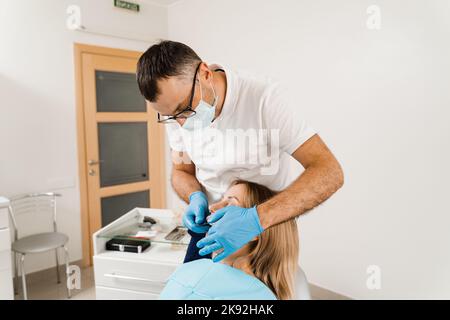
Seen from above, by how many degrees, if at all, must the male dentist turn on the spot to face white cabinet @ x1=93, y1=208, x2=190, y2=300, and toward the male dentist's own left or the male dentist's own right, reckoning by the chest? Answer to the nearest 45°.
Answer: approximately 90° to the male dentist's own right

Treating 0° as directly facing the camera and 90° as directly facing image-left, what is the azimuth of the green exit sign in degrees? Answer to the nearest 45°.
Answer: approximately 315°

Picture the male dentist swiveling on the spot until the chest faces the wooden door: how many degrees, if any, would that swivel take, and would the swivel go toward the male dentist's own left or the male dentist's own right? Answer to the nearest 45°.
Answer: approximately 90° to the male dentist's own right

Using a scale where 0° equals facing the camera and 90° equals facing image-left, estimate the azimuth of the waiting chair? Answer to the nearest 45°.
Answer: approximately 315°

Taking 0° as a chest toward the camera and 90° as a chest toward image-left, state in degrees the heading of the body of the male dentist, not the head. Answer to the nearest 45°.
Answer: approximately 45°
